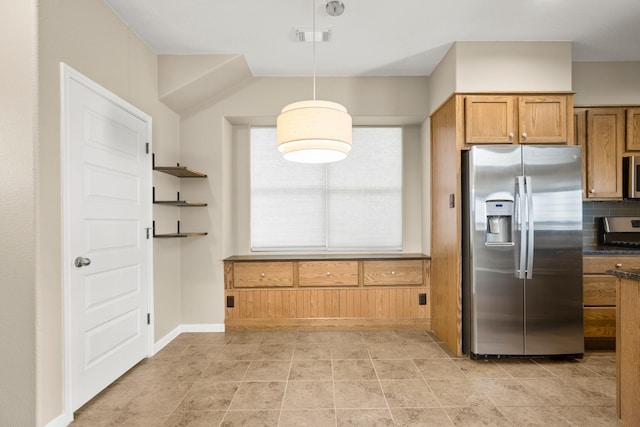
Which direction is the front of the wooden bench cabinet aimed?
toward the camera

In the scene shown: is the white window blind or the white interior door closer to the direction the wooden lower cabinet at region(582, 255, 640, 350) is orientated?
the white interior door

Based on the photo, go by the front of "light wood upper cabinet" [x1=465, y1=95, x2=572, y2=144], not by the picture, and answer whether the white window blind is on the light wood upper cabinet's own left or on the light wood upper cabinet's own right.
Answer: on the light wood upper cabinet's own right

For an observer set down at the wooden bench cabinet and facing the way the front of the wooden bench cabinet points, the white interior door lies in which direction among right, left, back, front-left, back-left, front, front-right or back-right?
front-right

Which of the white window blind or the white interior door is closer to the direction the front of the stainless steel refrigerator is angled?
the white interior door

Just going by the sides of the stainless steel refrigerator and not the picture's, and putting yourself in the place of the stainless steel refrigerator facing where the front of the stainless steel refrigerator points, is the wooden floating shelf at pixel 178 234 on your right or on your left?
on your right

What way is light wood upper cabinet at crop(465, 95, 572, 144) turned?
toward the camera

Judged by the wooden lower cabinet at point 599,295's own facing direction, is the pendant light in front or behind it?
in front

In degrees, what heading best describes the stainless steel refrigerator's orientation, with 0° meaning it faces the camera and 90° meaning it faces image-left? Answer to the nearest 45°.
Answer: approximately 0°

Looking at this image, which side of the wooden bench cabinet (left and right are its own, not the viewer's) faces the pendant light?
front
